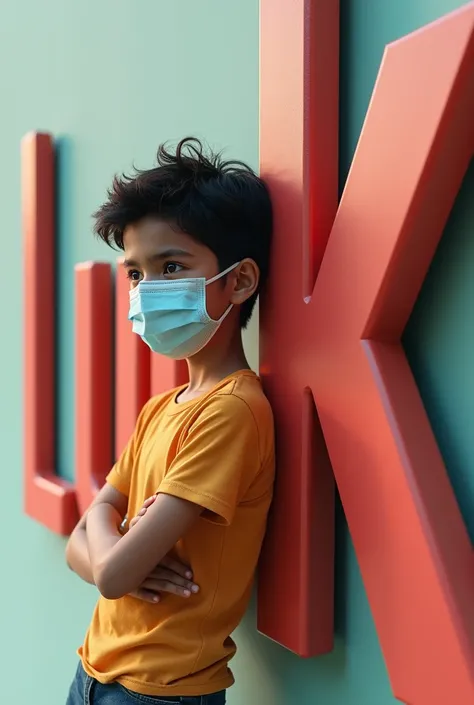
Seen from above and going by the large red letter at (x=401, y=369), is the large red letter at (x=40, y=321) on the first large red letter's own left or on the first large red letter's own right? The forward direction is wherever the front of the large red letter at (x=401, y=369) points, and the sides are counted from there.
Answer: on the first large red letter's own right

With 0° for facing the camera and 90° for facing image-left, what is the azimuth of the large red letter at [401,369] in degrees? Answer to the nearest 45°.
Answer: approximately 45°

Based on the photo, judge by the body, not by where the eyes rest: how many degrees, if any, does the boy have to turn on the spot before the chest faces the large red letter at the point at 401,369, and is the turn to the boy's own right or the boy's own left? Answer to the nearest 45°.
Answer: approximately 90° to the boy's own left

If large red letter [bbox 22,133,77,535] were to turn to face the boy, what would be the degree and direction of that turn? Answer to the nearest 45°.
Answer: approximately 45° to its left

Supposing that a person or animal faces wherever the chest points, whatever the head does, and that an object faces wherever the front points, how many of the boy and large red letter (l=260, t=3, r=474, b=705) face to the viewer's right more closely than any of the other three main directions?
0

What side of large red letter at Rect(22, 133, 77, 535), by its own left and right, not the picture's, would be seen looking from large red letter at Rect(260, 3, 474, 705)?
left

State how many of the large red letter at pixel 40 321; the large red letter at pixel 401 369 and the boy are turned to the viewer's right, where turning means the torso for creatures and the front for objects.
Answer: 0

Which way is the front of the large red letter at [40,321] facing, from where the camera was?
facing the viewer and to the left of the viewer

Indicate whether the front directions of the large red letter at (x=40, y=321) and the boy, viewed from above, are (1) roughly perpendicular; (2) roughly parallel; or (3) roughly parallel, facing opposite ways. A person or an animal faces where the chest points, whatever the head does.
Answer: roughly parallel

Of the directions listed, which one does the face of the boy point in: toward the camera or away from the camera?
toward the camera

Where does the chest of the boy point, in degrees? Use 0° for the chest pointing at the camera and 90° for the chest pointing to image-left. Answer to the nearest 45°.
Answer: approximately 45°

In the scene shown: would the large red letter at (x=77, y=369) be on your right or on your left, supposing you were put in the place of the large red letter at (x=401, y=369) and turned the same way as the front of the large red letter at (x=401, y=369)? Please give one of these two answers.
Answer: on your right
